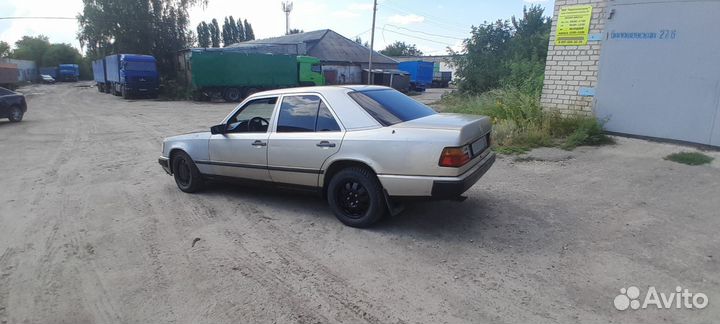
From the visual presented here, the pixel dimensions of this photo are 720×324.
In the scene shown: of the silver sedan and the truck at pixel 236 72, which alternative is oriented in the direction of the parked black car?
the silver sedan

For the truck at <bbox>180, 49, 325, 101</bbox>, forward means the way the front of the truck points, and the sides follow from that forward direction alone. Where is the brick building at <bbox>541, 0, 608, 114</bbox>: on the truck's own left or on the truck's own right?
on the truck's own right

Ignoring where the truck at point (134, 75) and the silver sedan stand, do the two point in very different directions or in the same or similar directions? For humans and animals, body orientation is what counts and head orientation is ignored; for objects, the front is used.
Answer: very different directions

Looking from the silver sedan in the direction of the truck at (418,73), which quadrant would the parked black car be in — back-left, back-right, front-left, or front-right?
front-left

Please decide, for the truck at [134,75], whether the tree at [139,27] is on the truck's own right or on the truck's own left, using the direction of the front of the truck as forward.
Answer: on the truck's own left

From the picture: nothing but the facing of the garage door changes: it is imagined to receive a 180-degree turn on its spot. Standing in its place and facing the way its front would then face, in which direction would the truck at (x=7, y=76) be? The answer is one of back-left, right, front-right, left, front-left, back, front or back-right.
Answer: back-left

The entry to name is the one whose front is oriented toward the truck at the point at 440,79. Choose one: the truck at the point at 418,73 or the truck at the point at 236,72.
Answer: the truck at the point at 236,72

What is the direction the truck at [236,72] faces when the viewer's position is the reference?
facing away from the viewer and to the right of the viewer

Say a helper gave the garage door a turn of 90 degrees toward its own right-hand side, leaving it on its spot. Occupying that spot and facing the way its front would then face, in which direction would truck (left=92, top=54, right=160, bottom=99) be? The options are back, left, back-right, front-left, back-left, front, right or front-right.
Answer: front-left

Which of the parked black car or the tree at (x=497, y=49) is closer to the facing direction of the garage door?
the parked black car

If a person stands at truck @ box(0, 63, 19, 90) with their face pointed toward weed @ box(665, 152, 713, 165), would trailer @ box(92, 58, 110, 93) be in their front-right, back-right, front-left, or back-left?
front-left

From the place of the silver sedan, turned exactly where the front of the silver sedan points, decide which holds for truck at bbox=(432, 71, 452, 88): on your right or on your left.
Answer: on your right

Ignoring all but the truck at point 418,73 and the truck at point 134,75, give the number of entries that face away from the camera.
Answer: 0

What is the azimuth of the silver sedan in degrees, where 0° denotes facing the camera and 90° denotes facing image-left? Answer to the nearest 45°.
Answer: approximately 135°

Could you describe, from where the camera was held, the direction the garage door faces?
facing the viewer and to the left of the viewer
